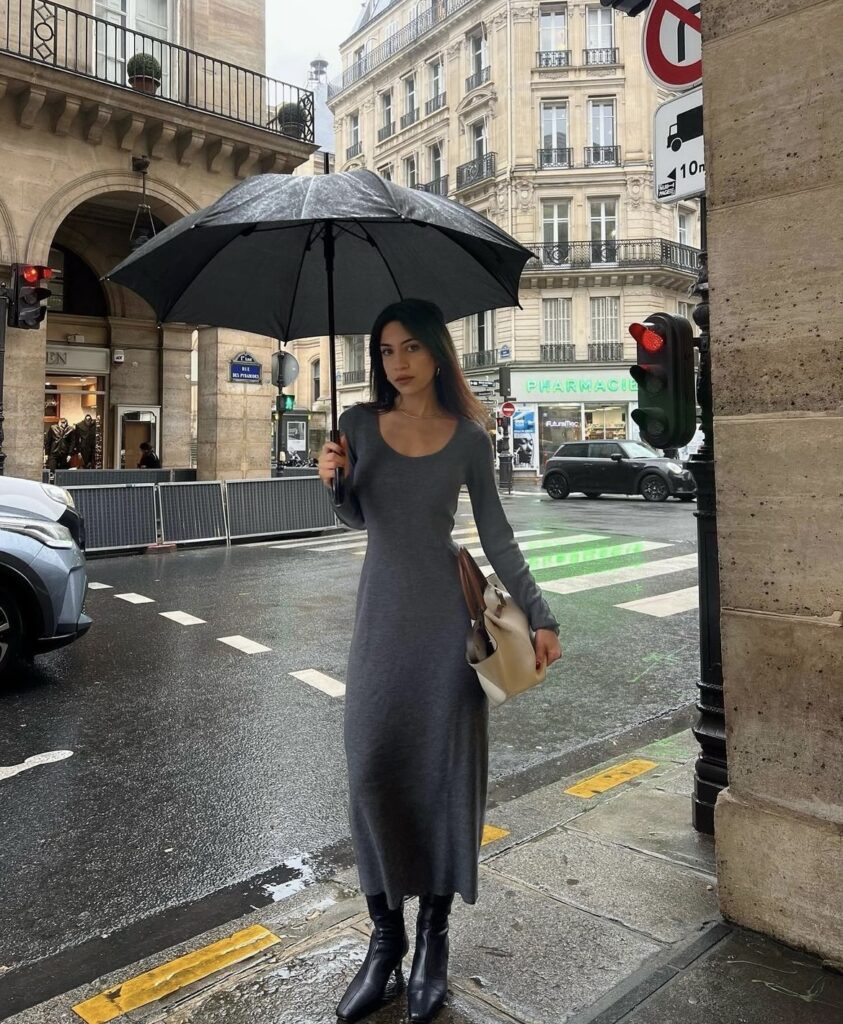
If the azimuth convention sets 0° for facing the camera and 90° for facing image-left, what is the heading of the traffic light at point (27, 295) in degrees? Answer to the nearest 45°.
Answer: approximately 315°

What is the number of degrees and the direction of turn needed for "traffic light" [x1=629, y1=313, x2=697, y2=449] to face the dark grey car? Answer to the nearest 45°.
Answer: approximately 135° to its right

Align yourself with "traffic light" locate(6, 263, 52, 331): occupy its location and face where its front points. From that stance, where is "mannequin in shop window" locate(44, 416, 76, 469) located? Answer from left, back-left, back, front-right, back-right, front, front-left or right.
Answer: back-left

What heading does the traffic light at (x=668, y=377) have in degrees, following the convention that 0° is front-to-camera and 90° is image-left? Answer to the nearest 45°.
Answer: approximately 45°

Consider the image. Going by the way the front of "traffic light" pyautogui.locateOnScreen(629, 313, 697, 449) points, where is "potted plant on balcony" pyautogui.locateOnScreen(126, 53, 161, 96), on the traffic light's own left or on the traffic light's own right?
on the traffic light's own right
